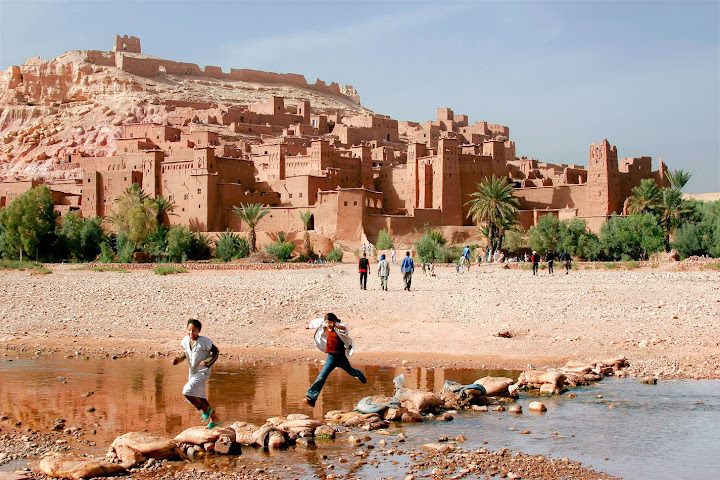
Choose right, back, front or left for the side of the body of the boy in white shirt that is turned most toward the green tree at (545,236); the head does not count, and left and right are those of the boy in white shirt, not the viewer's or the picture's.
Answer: back

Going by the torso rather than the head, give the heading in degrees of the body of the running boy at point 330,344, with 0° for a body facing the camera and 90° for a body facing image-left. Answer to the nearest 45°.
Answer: approximately 45°

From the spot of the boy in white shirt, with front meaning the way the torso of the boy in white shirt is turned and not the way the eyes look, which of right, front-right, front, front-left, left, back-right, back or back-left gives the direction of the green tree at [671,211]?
back

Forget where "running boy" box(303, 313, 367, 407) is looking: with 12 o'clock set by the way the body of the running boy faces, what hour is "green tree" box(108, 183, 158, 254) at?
The green tree is roughly at 4 o'clock from the running boy.

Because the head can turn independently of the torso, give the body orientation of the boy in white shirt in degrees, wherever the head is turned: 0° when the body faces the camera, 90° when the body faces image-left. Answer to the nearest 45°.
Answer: approximately 45°

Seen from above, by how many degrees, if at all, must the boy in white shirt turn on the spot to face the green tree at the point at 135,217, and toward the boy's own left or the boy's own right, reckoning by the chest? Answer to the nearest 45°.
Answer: approximately 135° to the boy's own right

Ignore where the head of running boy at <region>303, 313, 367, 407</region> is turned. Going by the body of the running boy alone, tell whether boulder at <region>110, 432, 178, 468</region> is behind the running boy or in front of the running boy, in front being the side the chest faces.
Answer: in front

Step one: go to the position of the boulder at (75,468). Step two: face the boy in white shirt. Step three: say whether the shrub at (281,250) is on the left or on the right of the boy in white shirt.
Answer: left

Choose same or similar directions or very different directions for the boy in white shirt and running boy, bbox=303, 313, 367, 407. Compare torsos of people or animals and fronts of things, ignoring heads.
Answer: same or similar directions

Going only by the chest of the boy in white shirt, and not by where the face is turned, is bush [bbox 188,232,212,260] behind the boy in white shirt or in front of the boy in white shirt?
behind

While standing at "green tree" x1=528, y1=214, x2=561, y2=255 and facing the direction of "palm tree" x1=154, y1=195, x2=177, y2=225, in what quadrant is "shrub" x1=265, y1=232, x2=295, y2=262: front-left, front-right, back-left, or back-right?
front-left
